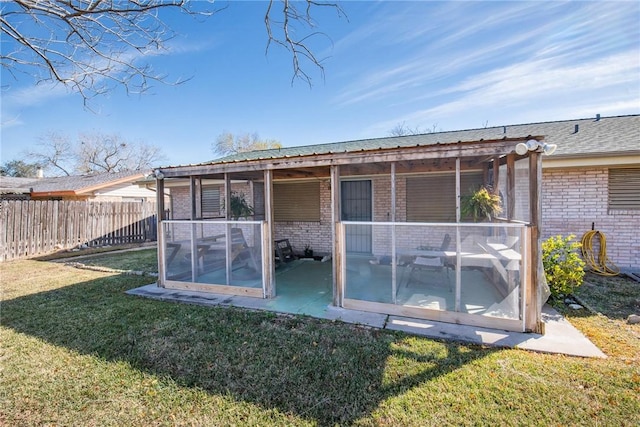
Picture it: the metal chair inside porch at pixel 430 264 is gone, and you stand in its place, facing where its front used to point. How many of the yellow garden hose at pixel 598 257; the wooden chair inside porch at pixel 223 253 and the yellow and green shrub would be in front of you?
1
